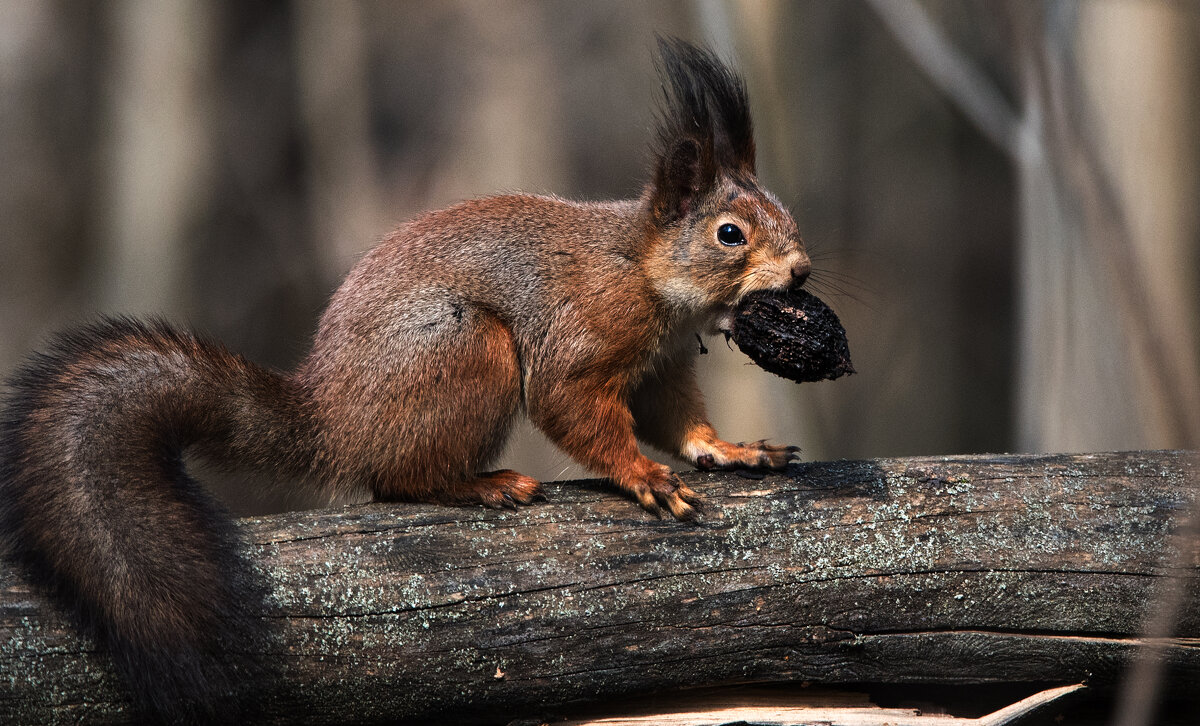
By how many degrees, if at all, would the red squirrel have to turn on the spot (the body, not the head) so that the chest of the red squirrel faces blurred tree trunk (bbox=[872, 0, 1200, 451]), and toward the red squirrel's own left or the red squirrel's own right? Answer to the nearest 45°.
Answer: approximately 45° to the red squirrel's own left

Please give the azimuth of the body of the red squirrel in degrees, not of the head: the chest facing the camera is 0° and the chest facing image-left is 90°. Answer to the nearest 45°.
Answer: approximately 270°

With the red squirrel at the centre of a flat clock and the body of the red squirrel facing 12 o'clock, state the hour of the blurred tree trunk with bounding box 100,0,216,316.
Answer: The blurred tree trunk is roughly at 8 o'clock from the red squirrel.
